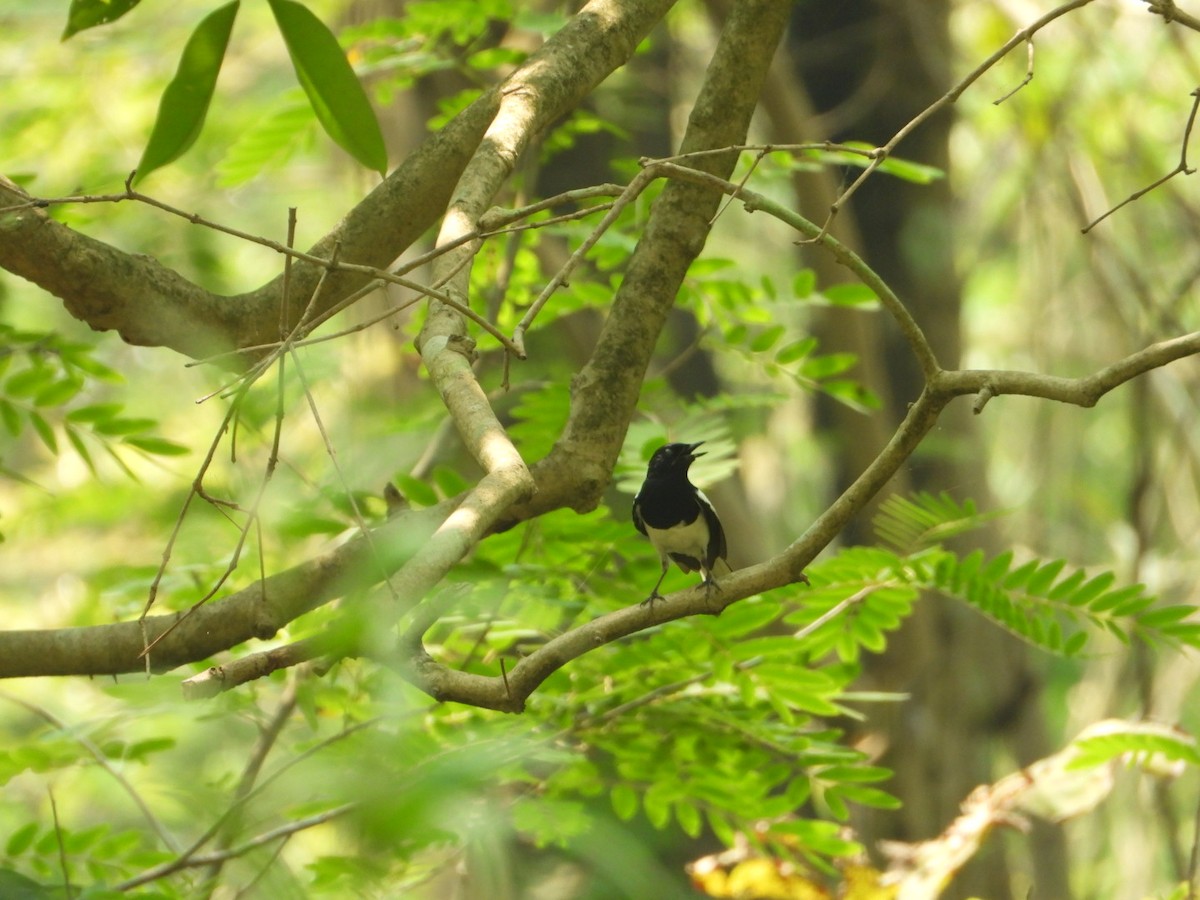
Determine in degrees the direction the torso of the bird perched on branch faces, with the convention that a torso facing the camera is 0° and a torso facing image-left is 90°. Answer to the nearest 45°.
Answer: approximately 0°

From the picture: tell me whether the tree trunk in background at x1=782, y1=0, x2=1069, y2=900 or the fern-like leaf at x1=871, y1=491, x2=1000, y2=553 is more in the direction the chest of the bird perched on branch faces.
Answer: the fern-like leaf

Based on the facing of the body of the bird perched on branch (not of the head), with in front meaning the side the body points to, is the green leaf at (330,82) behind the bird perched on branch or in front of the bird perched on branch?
in front
